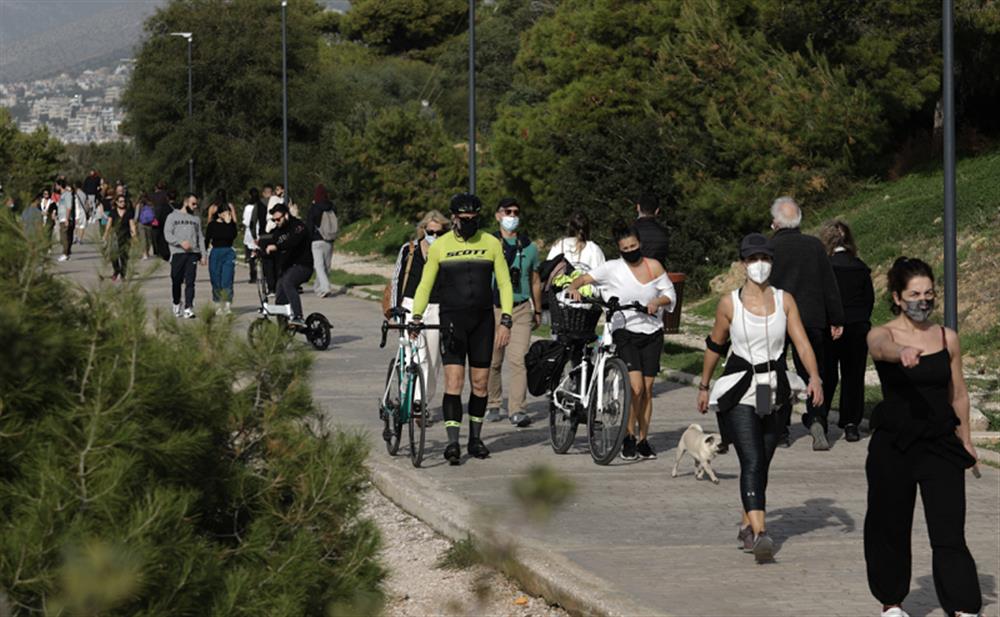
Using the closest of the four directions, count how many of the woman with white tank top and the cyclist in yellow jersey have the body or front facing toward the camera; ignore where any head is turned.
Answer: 2

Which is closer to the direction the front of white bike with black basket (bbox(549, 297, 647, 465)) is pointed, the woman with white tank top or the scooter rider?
the woman with white tank top

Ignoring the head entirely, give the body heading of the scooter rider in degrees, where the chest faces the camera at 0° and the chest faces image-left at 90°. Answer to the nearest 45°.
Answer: approximately 45°

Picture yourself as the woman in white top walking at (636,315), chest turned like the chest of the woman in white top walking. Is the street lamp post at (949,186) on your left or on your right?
on your left

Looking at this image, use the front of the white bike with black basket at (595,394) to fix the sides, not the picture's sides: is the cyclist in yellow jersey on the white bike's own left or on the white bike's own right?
on the white bike's own right

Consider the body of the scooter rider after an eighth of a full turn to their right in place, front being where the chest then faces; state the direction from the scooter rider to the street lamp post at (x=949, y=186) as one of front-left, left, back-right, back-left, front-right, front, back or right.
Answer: back-left

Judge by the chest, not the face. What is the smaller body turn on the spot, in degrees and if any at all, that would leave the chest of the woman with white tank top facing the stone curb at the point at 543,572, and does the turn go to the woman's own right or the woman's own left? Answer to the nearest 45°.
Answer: approximately 45° to the woman's own right

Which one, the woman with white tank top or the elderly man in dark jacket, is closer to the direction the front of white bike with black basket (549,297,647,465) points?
the woman with white tank top
